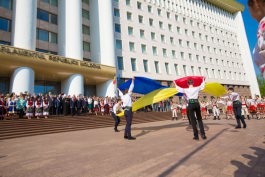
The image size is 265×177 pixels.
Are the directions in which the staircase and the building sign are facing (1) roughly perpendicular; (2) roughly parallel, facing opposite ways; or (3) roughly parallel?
roughly parallel

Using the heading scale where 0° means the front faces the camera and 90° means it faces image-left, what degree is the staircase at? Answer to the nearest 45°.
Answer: approximately 315°

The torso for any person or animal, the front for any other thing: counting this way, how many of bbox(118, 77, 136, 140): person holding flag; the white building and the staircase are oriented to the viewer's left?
0

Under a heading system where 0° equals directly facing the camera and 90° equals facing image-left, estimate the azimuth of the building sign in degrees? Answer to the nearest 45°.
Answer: approximately 315°

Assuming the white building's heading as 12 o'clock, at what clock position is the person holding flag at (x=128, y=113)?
The person holding flag is roughly at 1 o'clock from the white building.

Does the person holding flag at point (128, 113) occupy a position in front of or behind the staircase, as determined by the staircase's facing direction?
in front

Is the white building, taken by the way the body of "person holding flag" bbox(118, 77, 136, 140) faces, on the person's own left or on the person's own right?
on the person's own left

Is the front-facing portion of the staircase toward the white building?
no

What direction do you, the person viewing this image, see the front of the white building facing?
facing the viewer and to the right of the viewer
